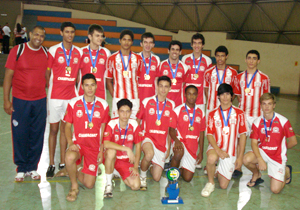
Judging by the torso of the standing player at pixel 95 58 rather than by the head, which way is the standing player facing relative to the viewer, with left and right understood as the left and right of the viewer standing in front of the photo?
facing the viewer

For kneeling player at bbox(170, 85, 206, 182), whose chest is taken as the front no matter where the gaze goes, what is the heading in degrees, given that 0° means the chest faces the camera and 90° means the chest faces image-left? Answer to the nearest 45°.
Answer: approximately 0°

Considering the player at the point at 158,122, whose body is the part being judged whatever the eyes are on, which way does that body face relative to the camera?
toward the camera

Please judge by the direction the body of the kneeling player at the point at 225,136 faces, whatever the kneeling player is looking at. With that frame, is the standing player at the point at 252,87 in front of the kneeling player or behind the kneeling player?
behind

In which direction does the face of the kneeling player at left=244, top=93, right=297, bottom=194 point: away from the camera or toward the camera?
toward the camera

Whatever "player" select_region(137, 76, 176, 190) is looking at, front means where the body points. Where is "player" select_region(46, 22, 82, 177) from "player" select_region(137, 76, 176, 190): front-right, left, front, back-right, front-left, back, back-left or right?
right

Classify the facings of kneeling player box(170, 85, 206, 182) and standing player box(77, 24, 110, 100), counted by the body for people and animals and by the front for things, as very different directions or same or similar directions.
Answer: same or similar directions

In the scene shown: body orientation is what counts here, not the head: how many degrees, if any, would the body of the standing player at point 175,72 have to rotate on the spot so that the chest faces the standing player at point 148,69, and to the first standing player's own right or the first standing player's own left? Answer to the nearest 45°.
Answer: approximately 90° to the first standing player's own right

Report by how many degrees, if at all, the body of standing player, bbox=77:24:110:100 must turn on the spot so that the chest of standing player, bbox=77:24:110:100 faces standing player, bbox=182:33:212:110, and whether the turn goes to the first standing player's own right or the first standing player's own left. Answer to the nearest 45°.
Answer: approximately 90° to the first standing player's own left

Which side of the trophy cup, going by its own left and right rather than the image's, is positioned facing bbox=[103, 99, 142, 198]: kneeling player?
right

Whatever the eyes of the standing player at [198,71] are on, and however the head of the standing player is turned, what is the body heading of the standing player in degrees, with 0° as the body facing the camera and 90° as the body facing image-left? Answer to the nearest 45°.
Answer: approximately 0°

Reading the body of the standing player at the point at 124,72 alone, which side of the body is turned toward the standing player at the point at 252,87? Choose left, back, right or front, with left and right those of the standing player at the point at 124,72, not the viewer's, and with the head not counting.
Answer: left
